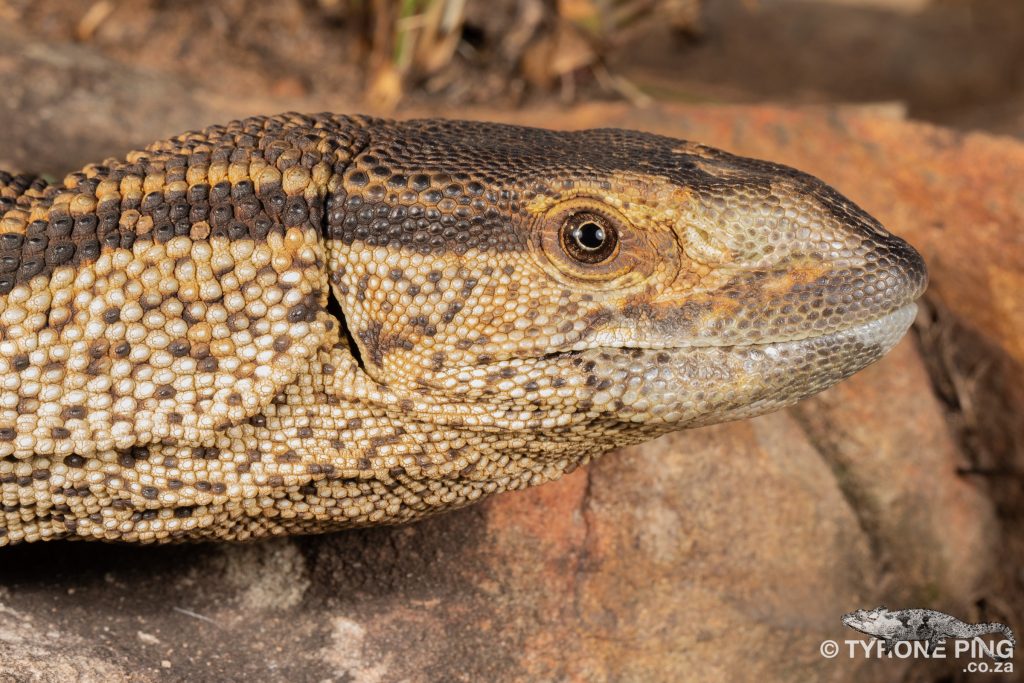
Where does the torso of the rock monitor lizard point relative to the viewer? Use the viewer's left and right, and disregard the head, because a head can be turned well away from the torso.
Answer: facing to the right of the viewer
